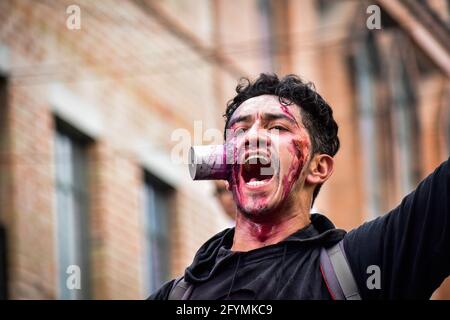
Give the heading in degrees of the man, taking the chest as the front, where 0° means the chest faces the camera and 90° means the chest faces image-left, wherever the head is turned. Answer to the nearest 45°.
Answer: approximately 45°
